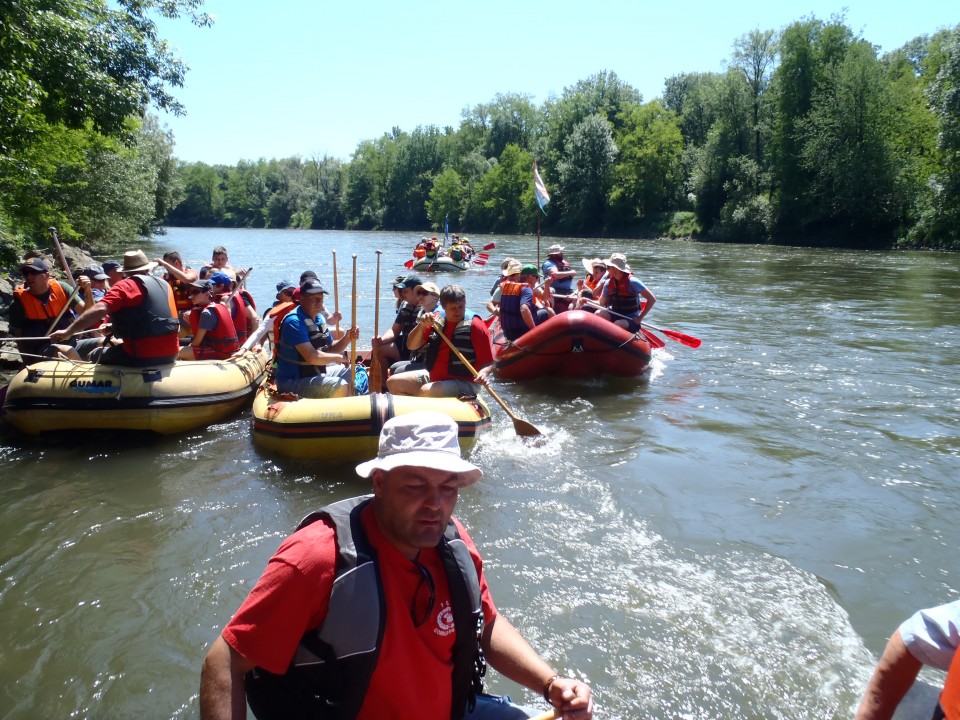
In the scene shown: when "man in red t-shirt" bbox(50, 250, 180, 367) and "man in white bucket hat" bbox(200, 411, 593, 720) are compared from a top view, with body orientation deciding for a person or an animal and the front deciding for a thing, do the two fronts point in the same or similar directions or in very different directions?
very different directions

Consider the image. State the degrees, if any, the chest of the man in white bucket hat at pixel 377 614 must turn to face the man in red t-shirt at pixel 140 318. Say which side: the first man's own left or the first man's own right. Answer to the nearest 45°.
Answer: approximately 180°

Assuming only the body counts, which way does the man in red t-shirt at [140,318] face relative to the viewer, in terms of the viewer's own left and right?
facing away from the viewer and to the left of the viewer

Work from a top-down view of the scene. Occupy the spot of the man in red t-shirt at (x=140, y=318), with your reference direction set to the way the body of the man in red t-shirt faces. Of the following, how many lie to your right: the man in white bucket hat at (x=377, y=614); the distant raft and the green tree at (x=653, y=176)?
2

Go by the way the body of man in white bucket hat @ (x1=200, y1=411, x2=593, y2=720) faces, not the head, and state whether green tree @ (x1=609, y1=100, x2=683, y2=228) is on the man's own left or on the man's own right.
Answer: on the man's own left

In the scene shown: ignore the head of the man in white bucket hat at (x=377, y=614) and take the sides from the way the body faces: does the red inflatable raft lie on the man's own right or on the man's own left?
on the man's own left

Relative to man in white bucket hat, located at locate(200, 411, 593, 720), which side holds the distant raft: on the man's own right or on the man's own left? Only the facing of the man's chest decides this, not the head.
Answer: on the man's own left

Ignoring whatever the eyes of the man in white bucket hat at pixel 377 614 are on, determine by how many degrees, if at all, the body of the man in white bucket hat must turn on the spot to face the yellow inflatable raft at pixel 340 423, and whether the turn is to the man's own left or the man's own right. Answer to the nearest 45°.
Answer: approximately 135° to the man's own left
